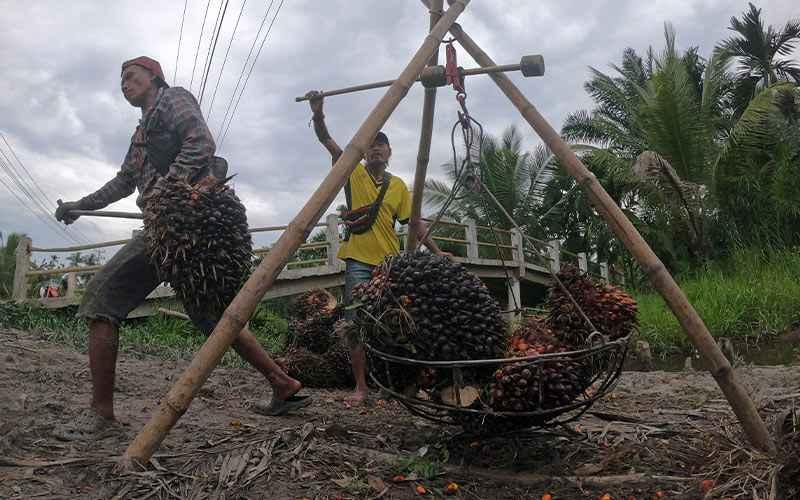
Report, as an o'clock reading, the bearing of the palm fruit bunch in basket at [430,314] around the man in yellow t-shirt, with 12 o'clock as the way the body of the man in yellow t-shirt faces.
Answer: The palm fruit bunch in basket is roughly at 12 o'clock from the man in yellow t-shirt.

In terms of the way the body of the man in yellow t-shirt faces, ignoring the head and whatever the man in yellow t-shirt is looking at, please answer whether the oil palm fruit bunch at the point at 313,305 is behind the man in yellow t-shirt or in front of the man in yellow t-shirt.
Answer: behind

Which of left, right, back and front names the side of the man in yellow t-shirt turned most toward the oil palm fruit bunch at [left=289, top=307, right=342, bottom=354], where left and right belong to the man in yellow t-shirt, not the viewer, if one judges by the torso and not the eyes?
back

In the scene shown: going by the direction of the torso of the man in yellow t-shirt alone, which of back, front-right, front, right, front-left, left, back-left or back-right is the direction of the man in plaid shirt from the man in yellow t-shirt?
front-right

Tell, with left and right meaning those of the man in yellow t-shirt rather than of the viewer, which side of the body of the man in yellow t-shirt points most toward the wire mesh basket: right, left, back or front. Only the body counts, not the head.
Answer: front

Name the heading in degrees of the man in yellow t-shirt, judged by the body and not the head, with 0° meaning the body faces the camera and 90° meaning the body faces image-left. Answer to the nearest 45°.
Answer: approximately 0°
